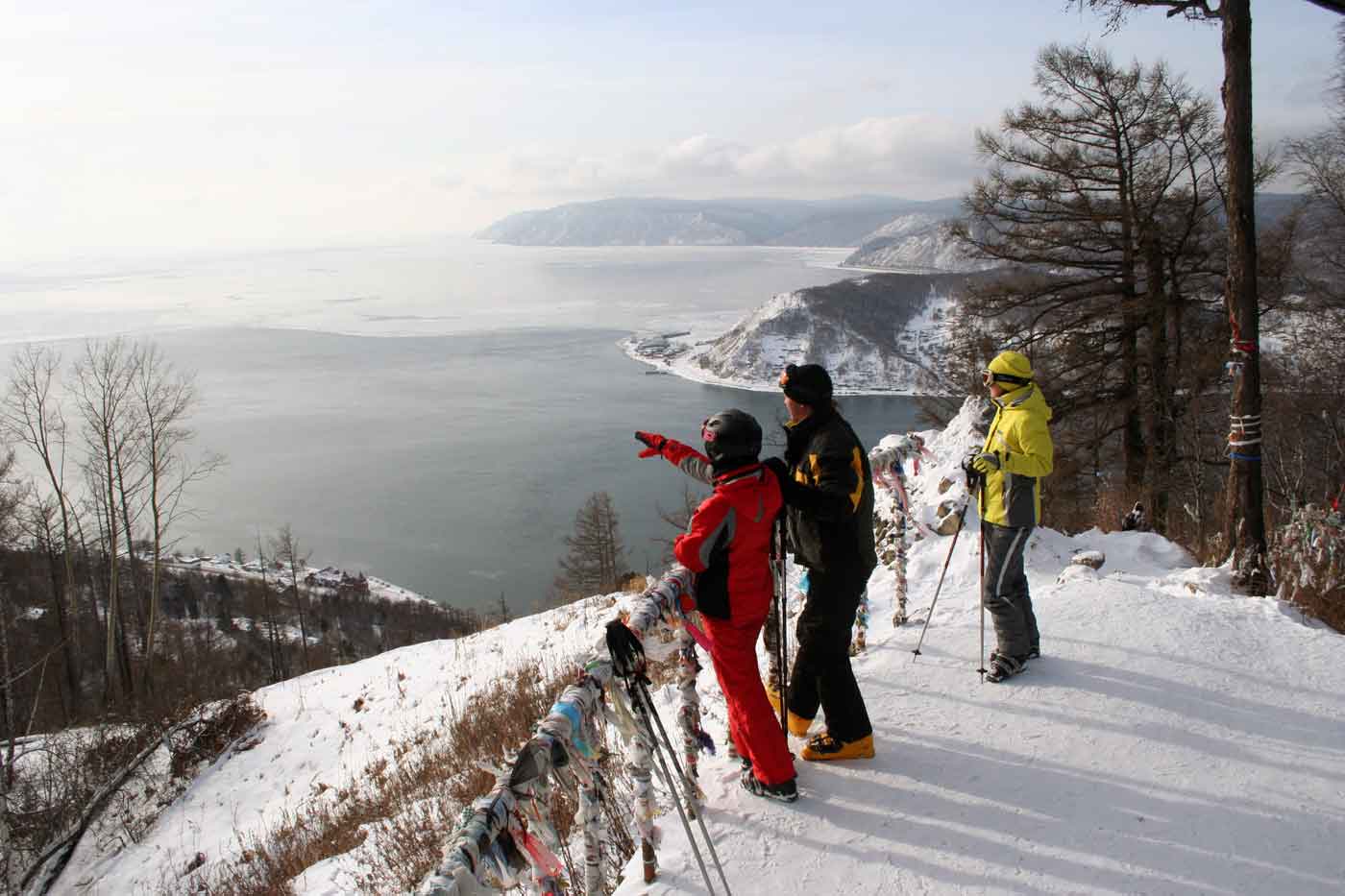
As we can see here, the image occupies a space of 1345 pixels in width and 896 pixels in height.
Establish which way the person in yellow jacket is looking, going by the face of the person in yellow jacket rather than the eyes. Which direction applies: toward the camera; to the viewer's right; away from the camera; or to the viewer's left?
to the viewer's left

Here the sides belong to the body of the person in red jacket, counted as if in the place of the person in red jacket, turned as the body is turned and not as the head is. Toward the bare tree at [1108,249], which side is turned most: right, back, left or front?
right

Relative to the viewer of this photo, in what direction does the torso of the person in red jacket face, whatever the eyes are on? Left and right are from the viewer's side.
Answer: facing away from the viewer and to the left of the viewer

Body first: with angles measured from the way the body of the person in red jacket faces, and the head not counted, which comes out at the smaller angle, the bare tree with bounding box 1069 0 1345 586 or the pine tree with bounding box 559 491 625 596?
the pine tree

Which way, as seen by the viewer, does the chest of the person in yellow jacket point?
to the viewer's left

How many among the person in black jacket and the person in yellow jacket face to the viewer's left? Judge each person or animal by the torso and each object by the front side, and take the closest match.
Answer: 2

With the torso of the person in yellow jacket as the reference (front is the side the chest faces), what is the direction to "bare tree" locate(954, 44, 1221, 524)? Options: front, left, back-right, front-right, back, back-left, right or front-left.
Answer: right

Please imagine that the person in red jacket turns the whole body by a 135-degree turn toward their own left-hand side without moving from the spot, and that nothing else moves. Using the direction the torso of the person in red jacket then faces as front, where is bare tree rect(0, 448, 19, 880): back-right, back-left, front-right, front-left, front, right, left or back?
back-right

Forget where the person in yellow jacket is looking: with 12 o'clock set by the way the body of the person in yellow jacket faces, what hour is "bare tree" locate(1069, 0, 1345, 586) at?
The bare tree is roughly at 4 o'clock from the person in yellow jacket.

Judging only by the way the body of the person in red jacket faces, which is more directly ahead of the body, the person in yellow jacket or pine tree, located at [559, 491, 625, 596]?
the pine tree

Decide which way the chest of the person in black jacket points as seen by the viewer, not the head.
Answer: to the viewer's left

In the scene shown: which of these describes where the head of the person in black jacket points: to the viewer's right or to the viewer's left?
to the viewer's left

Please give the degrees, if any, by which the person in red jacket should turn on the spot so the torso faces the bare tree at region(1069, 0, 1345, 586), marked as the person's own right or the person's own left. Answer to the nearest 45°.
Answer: approximately 90° to the person's own right
